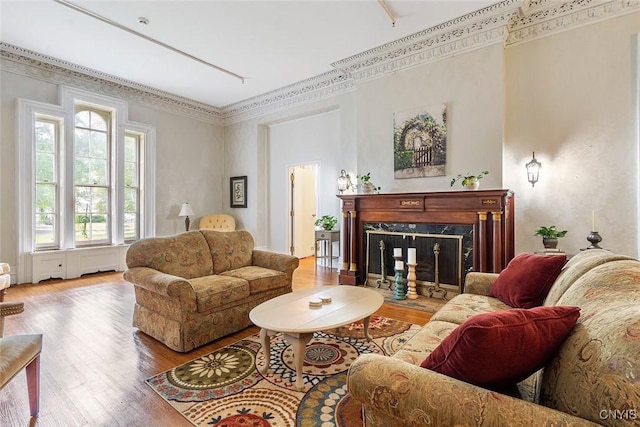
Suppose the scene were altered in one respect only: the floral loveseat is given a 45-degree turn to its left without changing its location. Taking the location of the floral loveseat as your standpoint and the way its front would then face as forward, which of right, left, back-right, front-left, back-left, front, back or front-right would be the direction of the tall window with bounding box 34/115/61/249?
back-left

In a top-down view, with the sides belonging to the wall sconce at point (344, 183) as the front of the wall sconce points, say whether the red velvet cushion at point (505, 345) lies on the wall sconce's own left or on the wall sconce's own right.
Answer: on the wall sconce's own left

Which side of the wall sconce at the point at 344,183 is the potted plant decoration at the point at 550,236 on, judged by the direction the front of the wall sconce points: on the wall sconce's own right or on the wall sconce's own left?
on the wall sconce's own left

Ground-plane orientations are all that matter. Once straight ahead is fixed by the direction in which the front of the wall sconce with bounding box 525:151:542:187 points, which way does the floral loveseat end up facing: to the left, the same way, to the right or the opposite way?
to the left

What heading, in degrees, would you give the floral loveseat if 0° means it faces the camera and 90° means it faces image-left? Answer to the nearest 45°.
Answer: approximately 315°

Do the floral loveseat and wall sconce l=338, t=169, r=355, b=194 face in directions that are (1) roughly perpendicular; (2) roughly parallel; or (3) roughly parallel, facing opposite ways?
roughly perpendicular

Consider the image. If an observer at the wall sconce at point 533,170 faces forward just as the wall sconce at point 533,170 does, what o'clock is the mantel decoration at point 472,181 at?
The mantel decoration is roughly at 2 o'clock from the wall sconce.

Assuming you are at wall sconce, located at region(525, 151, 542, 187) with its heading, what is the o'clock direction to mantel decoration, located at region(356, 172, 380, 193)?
The mantel decoration is roughly at 3 o'clock from the wall sconce.

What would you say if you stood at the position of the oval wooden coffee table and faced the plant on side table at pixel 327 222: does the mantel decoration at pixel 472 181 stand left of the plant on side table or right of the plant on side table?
right

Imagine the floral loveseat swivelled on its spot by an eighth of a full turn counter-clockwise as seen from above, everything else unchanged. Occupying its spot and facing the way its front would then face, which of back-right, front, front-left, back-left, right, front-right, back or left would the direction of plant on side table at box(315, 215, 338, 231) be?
front-left

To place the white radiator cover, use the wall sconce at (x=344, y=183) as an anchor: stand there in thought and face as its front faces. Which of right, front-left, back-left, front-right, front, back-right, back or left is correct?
front-right

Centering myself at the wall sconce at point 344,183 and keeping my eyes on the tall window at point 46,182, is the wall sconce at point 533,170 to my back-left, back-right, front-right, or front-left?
back-left

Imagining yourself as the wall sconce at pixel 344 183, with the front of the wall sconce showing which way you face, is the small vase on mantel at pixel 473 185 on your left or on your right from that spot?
on your left
